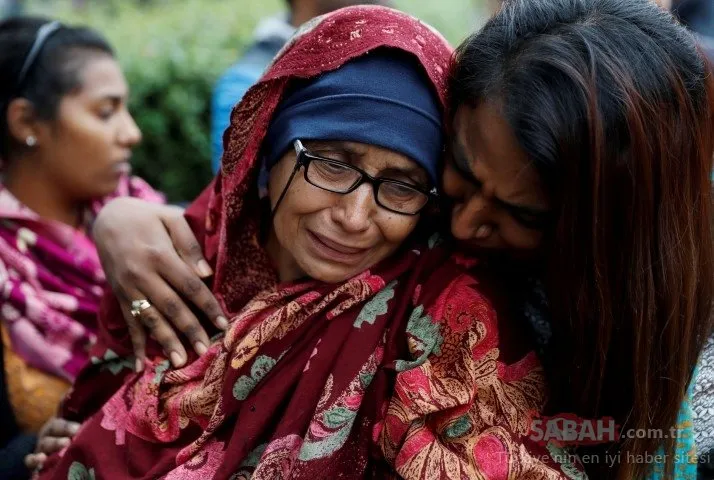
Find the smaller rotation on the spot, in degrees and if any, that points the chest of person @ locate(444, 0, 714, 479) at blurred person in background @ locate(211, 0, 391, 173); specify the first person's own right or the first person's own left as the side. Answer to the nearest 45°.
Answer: approximately 45° to the first person's own right

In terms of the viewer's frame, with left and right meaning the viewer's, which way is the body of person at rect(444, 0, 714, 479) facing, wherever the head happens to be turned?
facing to the left of the viewer

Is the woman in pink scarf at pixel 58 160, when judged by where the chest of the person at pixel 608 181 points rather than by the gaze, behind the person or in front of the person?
in front

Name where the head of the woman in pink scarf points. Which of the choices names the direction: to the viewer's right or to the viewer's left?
to the viewer's right
